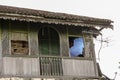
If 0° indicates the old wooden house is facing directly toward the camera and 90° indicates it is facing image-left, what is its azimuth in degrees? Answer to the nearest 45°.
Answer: approximately 0°
